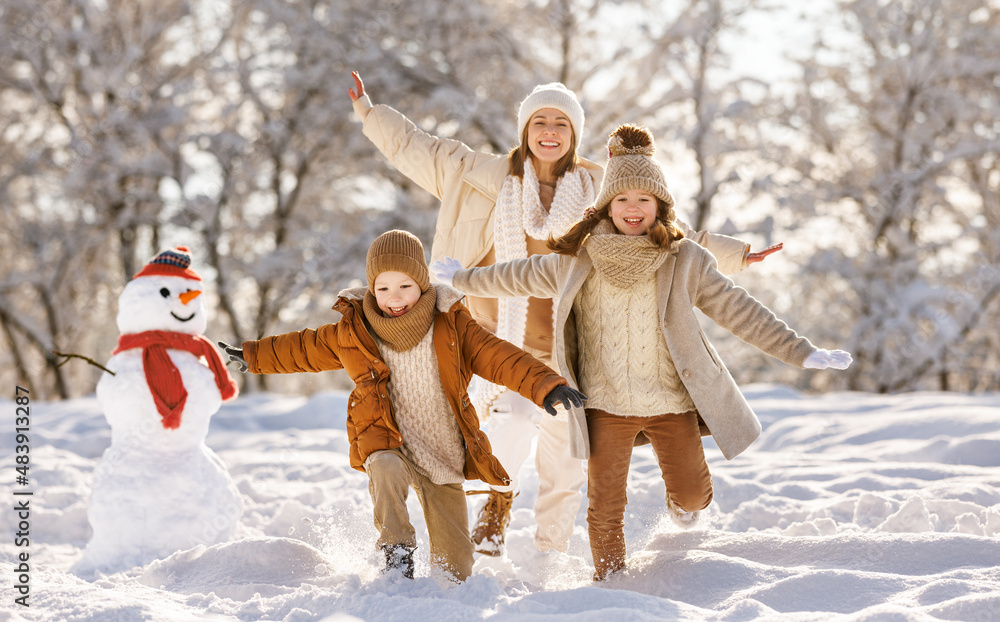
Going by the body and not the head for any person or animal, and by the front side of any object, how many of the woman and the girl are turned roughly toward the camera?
2

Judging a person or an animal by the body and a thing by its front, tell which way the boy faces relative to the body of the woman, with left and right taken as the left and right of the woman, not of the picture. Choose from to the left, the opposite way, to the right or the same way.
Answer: the same way

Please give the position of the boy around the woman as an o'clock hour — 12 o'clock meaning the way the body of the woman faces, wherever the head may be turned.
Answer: The boy is roughly at 1 o'clock from the woman.

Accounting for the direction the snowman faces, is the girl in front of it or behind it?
in front

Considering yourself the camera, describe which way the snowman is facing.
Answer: facing the viewer and to the right of the viewer

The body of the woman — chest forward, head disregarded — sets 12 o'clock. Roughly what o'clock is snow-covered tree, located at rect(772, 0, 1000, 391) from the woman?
The snow-covered tree is roughly at 7 o'clock from the woman.

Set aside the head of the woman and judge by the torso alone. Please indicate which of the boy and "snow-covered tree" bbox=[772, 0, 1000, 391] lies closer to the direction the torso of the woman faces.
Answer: the boy

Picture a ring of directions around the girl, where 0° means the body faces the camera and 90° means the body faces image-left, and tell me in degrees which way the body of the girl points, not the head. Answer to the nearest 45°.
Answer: approximately 0°

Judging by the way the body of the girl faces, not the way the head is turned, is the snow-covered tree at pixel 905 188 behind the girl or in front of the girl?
behind

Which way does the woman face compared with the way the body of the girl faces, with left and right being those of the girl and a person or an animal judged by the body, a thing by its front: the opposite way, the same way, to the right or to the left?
the same way

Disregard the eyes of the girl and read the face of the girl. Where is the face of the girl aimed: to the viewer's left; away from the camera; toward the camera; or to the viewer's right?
toward the camera

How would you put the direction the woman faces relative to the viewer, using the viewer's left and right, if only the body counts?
facing the viewer

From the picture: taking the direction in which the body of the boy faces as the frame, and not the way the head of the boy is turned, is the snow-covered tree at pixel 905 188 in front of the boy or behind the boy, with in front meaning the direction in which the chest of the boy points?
behind

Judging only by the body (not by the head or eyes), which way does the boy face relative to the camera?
toward the camera

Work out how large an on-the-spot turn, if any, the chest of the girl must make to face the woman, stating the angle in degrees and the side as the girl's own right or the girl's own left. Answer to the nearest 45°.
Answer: approximately 135° to the girl's own right

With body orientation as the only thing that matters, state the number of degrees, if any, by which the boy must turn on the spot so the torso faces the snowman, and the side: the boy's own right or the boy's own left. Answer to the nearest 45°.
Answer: approximately 135° to the boy's own right
